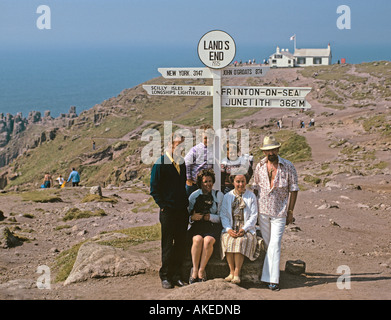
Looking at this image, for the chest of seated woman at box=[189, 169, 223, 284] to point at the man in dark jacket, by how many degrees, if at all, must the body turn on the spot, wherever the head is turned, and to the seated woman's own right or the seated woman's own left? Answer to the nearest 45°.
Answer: approximately 90° to the seated woman's own right

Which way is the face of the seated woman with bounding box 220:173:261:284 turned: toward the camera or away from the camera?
toward the camera

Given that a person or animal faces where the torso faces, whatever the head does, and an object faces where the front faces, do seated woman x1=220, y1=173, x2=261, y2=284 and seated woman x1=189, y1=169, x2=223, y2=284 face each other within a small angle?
no

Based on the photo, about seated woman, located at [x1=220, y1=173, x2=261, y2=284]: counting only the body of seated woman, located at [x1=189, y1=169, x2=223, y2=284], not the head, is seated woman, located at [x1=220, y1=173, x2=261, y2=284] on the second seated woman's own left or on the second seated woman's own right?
on the second seated woman's own left

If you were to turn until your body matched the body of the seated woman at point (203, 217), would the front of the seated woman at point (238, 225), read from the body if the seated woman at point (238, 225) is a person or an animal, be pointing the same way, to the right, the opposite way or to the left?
the same way

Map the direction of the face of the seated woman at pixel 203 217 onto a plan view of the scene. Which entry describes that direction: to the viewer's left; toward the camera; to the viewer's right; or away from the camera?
toward the camera

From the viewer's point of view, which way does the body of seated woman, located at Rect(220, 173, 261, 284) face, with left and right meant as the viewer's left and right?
facing the viewer

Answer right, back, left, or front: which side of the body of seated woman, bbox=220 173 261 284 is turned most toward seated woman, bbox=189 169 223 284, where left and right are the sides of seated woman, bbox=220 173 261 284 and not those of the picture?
right

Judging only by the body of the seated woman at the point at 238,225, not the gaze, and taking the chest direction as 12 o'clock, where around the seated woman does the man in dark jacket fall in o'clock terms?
The man in dark jacket is roughly at 3 o'clock from the seated woman.

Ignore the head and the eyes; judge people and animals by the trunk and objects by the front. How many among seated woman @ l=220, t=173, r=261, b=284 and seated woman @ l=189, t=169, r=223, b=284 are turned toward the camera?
2

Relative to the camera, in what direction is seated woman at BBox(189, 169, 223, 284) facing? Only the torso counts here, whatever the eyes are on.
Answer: toward the camera

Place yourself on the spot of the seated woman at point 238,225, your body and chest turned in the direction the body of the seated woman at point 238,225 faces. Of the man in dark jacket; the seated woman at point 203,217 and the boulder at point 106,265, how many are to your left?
0
